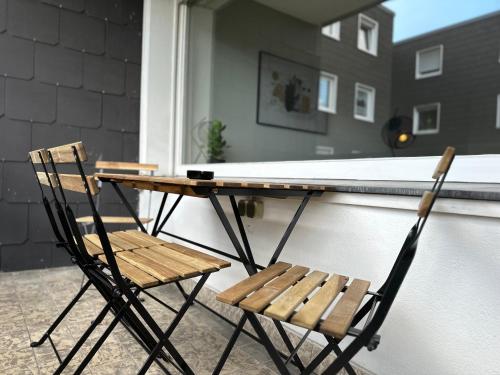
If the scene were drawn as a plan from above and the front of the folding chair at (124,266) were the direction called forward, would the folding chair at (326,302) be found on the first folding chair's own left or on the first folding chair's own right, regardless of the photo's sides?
on the first folding chair's own right
